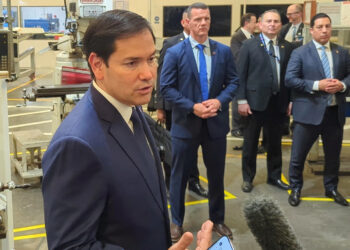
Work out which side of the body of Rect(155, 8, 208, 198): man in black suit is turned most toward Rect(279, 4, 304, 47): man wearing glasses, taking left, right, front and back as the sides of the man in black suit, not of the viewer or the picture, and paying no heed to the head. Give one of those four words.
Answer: left

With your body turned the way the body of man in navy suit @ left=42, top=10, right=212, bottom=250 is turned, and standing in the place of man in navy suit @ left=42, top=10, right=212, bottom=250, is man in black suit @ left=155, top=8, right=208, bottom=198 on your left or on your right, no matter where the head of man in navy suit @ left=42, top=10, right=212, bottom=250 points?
on your left

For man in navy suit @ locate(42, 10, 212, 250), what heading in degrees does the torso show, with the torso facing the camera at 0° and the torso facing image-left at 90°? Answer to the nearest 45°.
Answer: approximately 315°

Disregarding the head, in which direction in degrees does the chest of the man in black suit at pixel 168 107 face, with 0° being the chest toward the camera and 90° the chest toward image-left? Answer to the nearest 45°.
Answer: approximately 315°

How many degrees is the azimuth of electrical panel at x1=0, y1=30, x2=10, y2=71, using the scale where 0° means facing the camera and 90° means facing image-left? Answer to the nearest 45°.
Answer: approximately 0°

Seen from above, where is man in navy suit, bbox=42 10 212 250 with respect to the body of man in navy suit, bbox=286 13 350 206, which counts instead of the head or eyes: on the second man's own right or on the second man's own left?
on the second man's own right

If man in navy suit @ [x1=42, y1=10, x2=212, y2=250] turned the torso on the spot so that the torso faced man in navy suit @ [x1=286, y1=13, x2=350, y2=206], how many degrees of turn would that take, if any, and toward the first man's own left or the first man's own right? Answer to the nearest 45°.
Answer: approximately 90° to the first man's own left

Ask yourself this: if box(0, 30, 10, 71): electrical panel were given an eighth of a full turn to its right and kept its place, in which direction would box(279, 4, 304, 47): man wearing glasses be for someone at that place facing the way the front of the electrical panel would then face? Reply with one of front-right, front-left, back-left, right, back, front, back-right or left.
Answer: back
